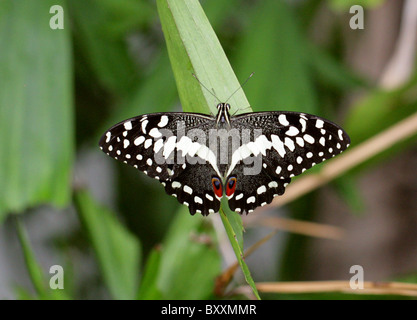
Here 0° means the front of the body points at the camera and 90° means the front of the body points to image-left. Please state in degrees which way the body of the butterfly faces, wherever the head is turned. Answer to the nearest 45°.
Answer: approximately 180°
